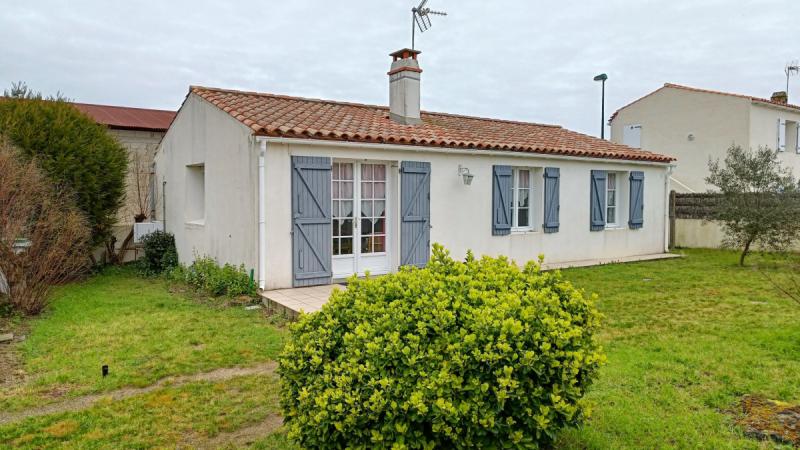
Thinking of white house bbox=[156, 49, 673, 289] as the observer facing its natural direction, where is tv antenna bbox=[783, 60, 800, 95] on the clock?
The tv antenna is roughly at 9 o'clock from the white house.

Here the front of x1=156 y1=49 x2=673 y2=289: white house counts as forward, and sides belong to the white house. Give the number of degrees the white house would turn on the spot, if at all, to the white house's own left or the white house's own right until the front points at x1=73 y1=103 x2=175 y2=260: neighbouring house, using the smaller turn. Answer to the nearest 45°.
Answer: approximately 180°

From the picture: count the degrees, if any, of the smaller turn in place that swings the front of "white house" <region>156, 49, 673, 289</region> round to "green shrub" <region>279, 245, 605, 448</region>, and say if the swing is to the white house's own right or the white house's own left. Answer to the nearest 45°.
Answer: approximately 45° to the white house's own right

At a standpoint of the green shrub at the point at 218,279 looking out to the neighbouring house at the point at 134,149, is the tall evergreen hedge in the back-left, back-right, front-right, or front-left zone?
front-left

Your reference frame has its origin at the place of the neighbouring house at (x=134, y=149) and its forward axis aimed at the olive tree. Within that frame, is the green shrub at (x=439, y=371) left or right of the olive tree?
right

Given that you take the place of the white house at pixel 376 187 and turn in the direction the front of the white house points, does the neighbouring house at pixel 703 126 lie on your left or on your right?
on your left

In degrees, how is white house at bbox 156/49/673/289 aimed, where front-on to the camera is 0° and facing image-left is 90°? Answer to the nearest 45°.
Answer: approximately 315°

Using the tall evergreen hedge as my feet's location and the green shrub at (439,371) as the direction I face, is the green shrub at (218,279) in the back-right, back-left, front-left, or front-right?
front-left

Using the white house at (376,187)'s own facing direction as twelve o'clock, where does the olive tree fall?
The olive tree is roughly at 10 o'clock from the white house.

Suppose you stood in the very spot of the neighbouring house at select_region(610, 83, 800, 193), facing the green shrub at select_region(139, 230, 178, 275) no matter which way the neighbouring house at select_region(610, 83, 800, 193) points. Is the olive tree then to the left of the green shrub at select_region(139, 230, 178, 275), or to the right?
left

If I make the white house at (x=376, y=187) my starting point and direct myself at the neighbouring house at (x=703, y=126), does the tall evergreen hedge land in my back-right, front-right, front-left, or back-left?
back-left

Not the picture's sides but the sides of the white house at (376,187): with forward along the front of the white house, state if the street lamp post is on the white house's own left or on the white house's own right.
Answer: on the white house's own left
